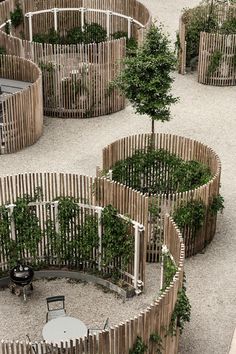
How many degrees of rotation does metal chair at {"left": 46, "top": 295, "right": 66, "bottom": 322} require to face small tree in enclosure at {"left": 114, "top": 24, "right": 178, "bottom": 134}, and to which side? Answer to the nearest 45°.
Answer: approximately 135° to its left

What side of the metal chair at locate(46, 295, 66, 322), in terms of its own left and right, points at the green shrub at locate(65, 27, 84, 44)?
back

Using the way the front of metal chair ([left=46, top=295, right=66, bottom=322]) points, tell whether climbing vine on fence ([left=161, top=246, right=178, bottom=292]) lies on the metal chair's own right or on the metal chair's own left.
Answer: on the metal chair's own left

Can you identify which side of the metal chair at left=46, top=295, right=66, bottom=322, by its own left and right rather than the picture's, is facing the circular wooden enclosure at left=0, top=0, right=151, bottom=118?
back

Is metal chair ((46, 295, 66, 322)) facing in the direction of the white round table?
yes

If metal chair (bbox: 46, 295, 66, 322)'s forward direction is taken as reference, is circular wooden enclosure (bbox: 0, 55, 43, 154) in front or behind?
behind

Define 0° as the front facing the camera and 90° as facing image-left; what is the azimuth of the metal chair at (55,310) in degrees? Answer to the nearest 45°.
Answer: approximately 0°

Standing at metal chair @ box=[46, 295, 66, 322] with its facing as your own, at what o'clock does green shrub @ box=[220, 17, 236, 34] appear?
The green shrub is roughly at 7 o'clock from the metal chair.

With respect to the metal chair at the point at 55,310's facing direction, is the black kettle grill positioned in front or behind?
behind

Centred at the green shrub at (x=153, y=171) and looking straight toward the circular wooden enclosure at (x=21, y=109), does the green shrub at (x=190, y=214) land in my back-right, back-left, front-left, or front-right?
back-left

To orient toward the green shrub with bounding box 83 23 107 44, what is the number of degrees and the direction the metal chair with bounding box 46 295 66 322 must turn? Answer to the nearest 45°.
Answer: approximately 180°

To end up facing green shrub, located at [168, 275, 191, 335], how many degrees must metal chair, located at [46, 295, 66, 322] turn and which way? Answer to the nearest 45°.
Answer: approximately 45° to its left

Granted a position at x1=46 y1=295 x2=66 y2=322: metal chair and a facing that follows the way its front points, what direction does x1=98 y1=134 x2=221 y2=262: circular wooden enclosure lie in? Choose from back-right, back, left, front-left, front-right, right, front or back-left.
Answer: back-left
